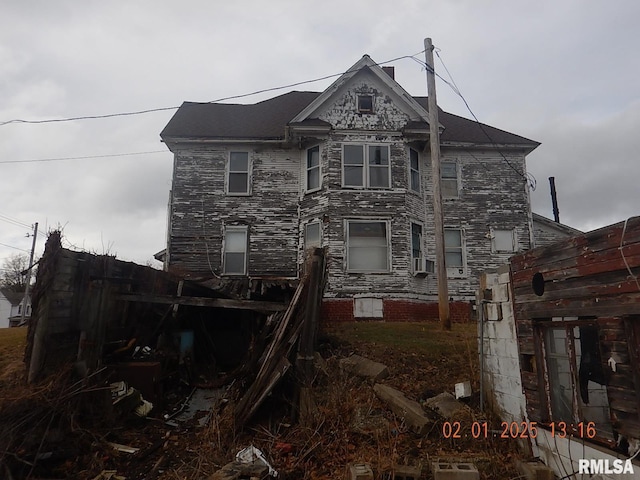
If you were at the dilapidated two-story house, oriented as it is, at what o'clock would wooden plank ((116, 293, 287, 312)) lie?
The wooden plank is roughly at 1 o'clock from the dilapidated two-story house.

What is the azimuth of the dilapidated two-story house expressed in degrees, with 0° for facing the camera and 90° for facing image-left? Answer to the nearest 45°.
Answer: approximately 0°

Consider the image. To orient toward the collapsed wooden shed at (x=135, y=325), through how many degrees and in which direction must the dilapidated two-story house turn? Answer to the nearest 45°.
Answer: approximately 45° to its right

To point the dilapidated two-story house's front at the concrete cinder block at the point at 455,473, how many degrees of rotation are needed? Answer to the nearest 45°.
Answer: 0° — it already faces it

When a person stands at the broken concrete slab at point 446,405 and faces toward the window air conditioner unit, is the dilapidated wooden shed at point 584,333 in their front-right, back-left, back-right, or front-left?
back-right

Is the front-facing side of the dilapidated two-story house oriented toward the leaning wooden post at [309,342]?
yes

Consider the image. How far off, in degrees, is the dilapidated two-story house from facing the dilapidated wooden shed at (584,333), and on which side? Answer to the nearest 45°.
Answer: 0° — it already faces it
